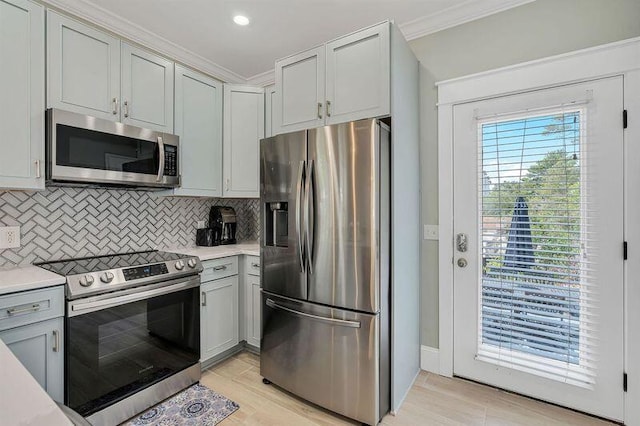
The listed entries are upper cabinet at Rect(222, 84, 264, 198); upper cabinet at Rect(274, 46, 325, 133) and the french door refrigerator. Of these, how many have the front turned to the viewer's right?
0

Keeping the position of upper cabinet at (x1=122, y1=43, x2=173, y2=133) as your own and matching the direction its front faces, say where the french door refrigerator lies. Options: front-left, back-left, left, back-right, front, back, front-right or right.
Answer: front

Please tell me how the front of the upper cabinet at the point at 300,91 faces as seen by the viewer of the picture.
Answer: facing the viewer and to the left of the viewer

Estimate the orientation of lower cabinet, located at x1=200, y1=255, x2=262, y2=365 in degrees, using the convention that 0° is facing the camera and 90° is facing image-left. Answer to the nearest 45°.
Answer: approximately 315°

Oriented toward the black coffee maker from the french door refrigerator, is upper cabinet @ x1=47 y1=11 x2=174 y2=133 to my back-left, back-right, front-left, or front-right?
front-left

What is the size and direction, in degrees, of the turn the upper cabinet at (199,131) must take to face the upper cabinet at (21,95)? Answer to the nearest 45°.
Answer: approximately 90° to its right

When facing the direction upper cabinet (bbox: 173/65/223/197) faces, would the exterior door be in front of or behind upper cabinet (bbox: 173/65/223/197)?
in front

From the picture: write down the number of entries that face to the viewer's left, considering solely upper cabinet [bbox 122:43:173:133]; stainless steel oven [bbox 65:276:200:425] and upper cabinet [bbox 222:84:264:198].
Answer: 0

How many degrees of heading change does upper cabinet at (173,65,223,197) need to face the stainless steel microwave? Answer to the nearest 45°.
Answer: approximately 90° to its right

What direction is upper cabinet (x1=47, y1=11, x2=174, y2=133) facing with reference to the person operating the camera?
facing the viewer and to the right of the viewer

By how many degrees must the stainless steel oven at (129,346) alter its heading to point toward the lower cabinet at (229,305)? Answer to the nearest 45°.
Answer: approximately 90° to its left
